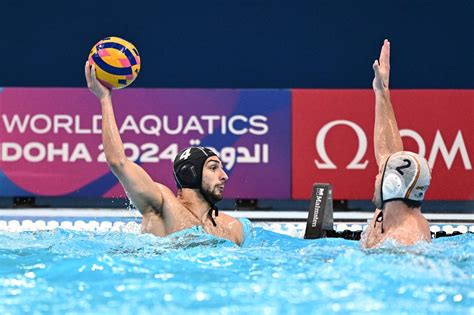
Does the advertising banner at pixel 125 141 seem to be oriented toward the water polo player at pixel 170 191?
yes

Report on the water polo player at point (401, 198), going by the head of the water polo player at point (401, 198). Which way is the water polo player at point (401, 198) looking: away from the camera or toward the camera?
away from the camera

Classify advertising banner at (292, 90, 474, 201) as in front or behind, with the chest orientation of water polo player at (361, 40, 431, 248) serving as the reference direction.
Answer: in front

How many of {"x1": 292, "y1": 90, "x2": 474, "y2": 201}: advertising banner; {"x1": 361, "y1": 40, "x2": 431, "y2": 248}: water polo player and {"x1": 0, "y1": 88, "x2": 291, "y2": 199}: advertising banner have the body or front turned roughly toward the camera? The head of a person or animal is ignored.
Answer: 2

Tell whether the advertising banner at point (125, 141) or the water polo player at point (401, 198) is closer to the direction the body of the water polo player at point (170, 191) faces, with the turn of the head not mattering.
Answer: the water polo player

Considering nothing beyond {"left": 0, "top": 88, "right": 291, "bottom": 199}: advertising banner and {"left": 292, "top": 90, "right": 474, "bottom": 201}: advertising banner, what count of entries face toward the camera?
2

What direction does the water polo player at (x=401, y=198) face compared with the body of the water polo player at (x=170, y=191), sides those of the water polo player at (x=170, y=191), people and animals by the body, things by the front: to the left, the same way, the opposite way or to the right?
the opposite way

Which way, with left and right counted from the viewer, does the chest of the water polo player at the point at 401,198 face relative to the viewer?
facing away from the viewer and to the left of the viewer

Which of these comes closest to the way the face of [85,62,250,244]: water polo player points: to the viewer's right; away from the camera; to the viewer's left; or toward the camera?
to the viewer's right

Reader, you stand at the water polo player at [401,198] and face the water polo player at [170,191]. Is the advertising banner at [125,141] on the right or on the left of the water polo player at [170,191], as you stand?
right

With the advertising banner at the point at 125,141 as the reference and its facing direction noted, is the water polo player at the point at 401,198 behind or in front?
in front

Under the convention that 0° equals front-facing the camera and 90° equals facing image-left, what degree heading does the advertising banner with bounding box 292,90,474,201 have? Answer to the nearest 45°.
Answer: approximately 0°

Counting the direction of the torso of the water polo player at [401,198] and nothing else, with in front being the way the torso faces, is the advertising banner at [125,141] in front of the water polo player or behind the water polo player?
in front

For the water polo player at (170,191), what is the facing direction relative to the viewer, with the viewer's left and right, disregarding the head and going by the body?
facing the viewer and to the right of the viewer
